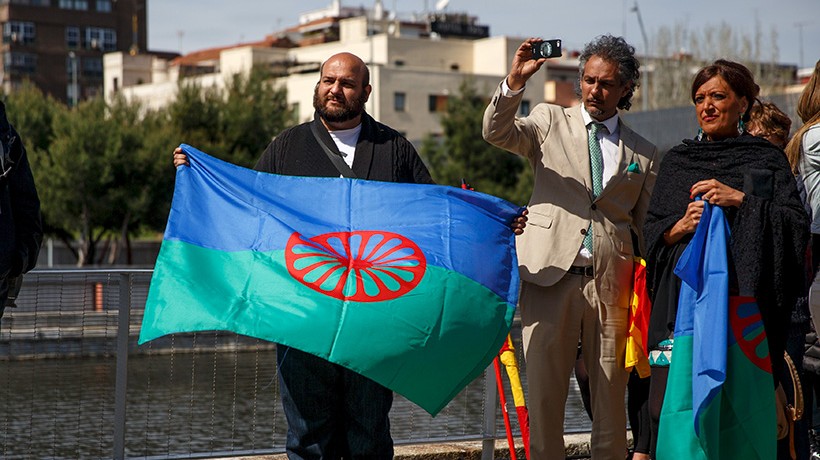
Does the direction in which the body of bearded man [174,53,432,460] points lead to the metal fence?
no

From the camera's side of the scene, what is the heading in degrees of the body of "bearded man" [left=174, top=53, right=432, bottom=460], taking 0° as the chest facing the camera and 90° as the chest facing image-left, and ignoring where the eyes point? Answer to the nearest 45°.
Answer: approximately 0°

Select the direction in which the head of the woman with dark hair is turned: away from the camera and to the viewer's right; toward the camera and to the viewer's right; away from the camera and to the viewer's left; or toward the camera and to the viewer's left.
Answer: toward the camera and to the viewer's left

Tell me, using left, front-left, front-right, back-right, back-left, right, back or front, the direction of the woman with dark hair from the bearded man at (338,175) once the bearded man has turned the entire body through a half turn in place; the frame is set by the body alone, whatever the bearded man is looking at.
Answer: right

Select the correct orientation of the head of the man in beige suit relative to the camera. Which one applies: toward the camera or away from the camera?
toward the camera

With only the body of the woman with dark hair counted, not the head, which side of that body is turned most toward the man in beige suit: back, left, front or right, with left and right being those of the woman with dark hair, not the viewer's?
right

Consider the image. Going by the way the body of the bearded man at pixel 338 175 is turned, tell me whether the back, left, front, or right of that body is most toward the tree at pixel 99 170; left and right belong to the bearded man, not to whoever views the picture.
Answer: back

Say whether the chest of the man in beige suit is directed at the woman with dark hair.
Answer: no

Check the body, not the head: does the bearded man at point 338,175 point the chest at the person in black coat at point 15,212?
no

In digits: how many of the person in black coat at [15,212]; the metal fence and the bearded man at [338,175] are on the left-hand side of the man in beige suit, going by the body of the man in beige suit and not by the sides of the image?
0

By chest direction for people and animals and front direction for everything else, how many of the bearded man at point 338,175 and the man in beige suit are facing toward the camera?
2

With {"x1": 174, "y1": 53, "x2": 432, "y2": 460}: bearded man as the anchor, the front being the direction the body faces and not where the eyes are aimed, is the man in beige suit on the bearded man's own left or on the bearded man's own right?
on the bearded man's own left

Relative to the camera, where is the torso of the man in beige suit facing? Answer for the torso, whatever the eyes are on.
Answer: toward the camera

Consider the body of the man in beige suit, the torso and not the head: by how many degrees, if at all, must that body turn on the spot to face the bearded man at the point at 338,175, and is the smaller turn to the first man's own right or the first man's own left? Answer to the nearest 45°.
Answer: approximately 45° to the first man's own right
